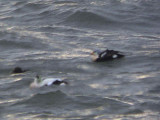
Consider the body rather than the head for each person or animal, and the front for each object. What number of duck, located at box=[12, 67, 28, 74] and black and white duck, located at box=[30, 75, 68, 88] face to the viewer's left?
2

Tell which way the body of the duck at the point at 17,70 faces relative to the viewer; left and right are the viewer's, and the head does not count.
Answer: facing to the left of the viewer

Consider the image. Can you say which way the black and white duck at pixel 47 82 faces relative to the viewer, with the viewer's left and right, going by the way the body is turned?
facing to the left of the viewer

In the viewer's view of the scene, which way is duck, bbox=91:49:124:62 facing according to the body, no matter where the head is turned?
to the viewer's left

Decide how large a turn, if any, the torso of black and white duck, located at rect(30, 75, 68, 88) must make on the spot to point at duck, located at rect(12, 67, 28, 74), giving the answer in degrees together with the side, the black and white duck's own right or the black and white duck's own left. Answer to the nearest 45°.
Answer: approximately 45° to the black and white duck's own right

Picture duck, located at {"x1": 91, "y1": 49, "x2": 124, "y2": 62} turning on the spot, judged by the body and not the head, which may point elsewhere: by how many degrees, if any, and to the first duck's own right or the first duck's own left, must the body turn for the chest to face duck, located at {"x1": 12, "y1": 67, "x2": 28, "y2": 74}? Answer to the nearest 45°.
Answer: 0° — it already faces it
